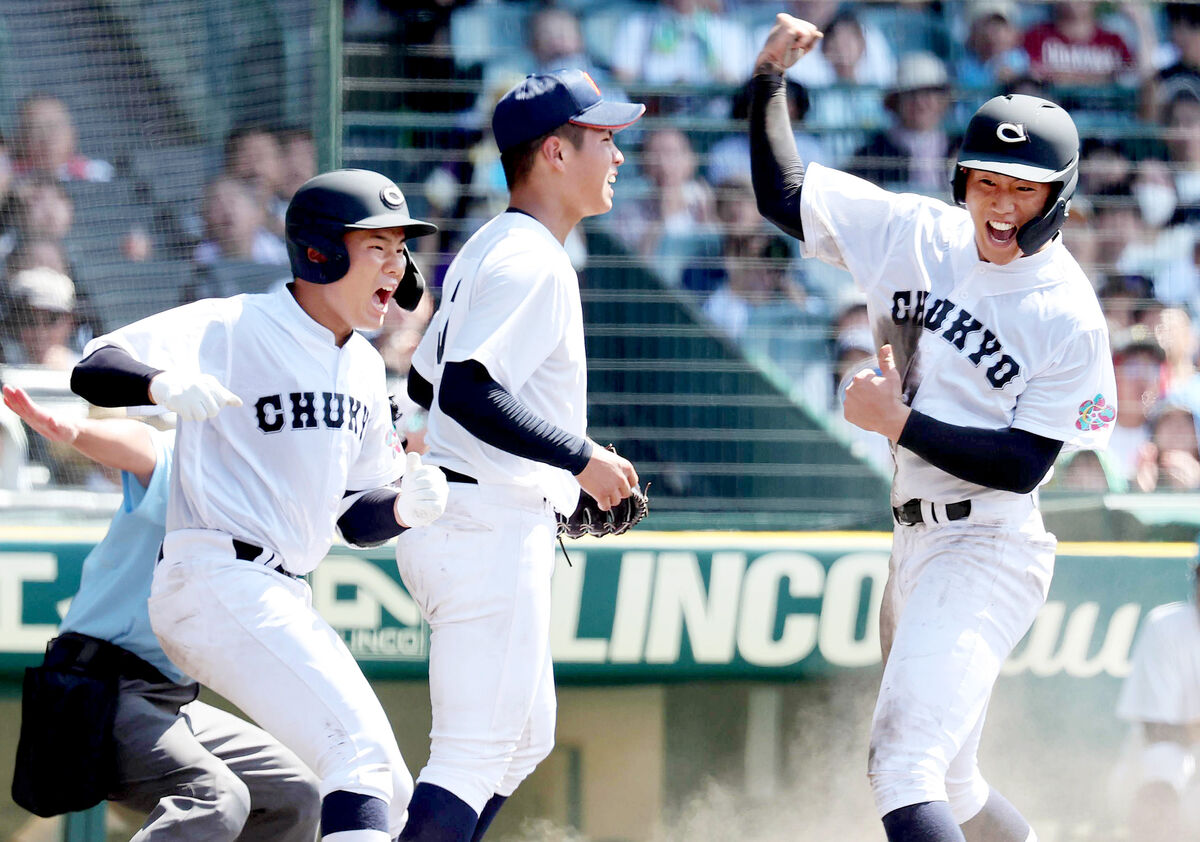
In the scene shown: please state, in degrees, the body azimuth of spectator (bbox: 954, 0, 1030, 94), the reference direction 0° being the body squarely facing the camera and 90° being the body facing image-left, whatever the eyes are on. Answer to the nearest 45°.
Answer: approximately 0°

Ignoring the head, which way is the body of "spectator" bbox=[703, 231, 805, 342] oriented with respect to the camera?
toward the camera

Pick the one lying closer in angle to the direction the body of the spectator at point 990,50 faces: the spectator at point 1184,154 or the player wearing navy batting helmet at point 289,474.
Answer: the player wearing navy batting helmet

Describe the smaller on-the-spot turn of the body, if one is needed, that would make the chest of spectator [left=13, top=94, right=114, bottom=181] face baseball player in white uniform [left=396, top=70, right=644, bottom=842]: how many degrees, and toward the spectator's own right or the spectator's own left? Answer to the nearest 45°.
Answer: approximately 45° to the spectator's own left

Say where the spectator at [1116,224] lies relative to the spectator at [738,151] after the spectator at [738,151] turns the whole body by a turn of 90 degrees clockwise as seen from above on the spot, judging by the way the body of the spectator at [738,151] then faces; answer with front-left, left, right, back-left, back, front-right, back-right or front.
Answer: back

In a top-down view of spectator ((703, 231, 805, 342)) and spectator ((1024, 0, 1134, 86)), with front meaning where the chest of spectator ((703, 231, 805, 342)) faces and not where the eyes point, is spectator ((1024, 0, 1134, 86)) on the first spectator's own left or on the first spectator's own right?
on the first spectator's own left

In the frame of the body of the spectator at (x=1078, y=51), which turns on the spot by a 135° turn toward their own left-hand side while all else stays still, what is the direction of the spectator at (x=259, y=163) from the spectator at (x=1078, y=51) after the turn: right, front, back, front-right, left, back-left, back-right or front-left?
back

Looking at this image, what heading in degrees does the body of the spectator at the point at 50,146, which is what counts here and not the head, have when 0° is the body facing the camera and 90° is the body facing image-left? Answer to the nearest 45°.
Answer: approximately 0°

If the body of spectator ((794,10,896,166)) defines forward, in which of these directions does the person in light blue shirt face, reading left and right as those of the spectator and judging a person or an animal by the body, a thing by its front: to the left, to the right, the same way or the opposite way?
to the left

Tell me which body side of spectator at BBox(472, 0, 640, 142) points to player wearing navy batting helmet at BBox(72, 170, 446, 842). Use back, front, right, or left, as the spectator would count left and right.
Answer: front

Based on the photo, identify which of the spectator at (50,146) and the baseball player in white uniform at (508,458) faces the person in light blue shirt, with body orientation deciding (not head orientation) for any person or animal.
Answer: the spectator

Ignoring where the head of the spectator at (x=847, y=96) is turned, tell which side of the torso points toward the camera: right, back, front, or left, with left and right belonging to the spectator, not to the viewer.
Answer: front

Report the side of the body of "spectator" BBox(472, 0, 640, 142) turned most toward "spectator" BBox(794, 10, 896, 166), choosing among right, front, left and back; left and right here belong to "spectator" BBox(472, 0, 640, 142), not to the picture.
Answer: left
